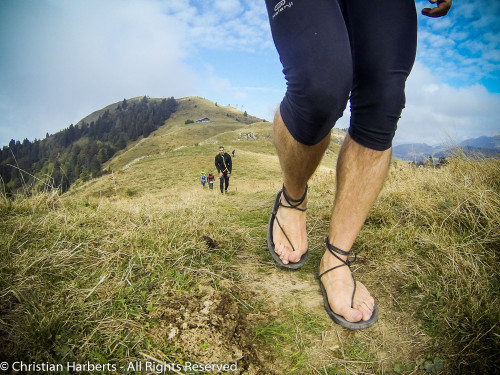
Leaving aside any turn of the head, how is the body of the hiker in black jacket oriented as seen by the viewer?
toward the camera
